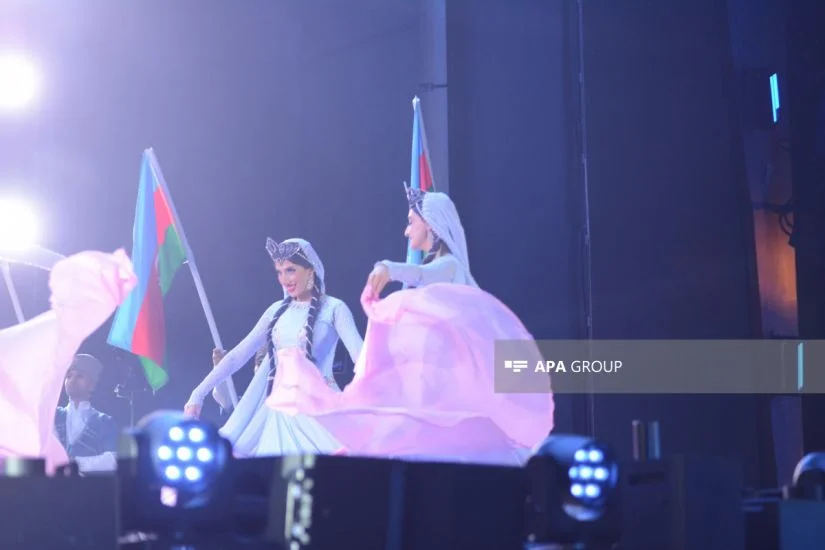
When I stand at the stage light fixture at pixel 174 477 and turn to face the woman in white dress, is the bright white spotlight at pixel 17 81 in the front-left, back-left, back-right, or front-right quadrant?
front-left

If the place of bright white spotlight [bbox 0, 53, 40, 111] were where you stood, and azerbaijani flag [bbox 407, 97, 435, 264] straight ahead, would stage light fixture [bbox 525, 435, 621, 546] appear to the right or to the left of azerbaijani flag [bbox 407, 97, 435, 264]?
right

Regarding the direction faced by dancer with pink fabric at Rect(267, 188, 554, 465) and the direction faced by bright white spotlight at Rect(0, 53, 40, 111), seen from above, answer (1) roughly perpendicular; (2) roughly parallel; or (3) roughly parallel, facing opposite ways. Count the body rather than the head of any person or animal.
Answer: roughly perpendicular

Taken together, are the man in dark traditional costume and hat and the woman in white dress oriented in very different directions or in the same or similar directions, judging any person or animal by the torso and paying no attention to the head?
same or similar directions

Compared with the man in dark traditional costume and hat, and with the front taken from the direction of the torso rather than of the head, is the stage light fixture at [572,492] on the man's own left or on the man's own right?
on the man's own left

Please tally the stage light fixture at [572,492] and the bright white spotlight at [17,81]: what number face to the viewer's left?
0

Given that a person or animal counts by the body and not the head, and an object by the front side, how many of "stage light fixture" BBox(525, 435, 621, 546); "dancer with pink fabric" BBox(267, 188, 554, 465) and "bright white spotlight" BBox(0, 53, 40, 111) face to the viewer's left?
1

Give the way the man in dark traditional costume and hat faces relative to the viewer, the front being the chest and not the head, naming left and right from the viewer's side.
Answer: facing the viewer and to the left of the viewer

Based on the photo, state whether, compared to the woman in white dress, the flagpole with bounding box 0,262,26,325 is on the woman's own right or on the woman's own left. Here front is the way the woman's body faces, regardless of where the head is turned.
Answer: on the woman's own right

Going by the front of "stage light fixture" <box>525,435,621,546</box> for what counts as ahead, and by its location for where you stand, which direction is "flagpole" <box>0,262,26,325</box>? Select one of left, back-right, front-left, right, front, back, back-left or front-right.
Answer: back

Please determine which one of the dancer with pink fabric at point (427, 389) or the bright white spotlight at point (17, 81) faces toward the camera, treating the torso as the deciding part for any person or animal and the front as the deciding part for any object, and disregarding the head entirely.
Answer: the bright white spotlight

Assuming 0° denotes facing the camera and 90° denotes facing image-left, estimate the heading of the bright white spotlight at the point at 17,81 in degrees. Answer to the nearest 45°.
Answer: approximately 0°

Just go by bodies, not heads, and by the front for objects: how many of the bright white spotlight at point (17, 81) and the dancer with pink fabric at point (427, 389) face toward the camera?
1

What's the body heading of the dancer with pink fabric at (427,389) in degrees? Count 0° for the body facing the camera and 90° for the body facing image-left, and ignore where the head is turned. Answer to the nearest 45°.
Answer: approximately 90°
